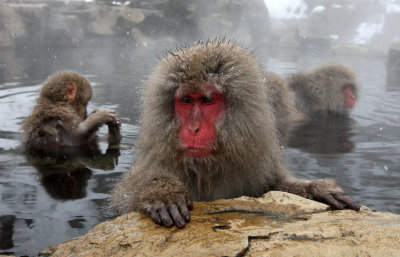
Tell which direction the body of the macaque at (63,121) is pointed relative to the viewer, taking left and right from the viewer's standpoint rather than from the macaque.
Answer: facing away from the viewer and to the right of the viewer

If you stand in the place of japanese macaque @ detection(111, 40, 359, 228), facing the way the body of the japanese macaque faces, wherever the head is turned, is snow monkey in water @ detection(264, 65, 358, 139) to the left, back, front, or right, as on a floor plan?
back

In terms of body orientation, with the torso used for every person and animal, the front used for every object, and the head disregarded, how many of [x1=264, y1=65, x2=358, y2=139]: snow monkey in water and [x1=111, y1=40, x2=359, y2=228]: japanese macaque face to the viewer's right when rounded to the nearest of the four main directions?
1

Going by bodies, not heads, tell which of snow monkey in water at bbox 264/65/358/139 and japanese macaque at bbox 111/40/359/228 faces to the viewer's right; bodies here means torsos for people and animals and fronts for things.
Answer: the snow monkey in water

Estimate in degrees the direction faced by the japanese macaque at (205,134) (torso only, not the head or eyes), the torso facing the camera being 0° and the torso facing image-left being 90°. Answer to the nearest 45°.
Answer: approximately 0°

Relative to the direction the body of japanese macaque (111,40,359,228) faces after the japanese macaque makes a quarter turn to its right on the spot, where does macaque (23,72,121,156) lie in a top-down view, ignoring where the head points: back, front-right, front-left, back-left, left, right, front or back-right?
front-right

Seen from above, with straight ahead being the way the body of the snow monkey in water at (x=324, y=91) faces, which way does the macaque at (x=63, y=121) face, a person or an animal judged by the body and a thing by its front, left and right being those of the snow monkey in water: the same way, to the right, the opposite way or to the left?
the same way

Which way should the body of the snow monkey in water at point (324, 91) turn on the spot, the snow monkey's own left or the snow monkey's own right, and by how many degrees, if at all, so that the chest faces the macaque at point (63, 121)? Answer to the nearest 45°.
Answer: approximately 135° to the snow monkey's own right

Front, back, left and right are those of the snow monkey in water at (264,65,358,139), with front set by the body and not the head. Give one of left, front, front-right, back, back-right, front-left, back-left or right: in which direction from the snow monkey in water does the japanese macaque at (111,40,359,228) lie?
right

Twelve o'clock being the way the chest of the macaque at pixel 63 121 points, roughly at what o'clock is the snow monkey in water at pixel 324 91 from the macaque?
The snow monkey in water is roughly at 1 o'clock from the macaque.
